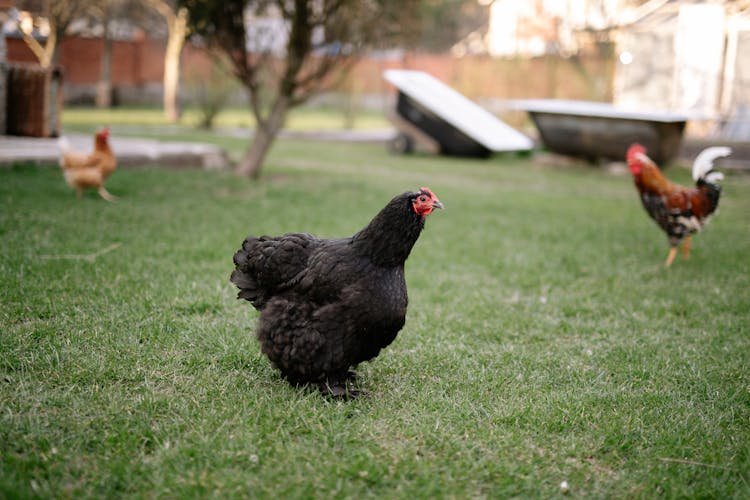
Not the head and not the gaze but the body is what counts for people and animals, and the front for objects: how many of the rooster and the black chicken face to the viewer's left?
1

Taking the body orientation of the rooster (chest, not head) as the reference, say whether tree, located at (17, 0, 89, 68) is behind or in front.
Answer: in front

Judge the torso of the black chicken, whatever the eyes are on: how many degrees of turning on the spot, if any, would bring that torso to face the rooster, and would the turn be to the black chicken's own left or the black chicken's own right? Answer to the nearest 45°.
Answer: approximately 45° to the black chicken's own left

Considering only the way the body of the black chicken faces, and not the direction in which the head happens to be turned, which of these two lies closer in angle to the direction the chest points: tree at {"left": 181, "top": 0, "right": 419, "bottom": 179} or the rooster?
the rooster

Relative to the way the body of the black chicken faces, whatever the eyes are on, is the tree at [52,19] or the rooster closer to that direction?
the rooster

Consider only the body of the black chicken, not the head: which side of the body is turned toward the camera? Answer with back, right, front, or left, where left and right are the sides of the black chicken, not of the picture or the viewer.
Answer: right

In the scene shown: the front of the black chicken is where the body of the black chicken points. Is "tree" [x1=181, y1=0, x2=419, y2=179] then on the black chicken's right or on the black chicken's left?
on the black chicken's left

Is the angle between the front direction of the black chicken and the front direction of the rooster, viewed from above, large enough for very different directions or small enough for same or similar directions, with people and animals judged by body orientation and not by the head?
very different directions

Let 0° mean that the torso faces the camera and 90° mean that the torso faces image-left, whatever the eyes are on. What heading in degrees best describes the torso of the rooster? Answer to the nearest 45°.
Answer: approximately 90°

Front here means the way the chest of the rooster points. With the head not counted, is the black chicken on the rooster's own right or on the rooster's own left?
on the rooster's own left
